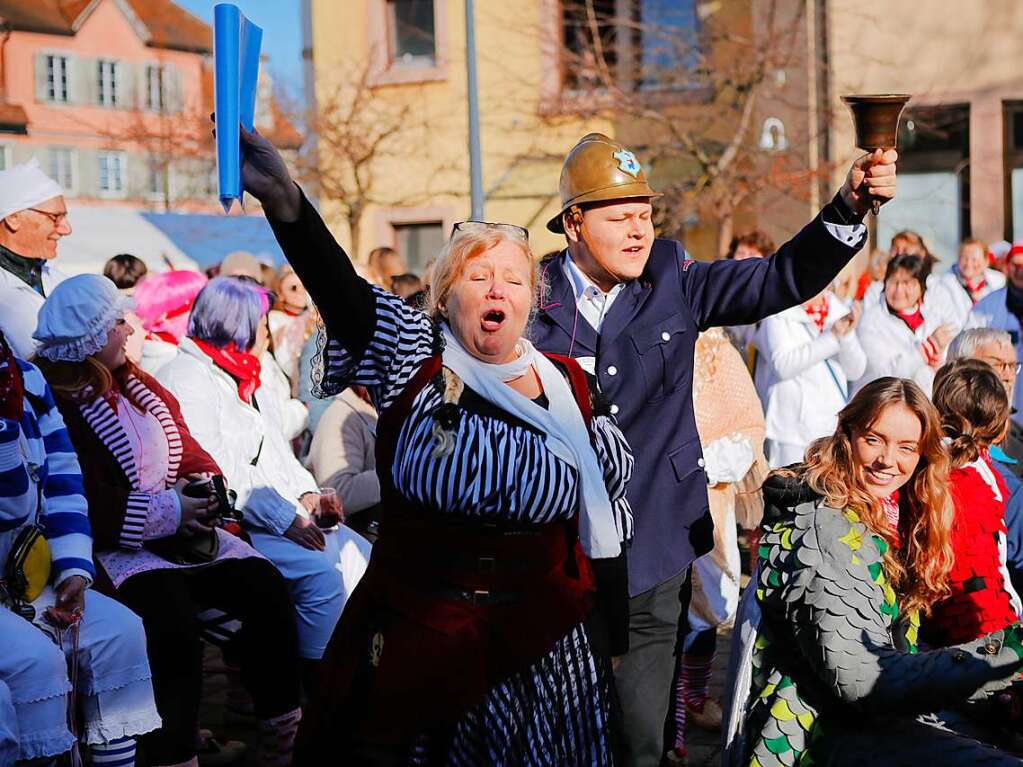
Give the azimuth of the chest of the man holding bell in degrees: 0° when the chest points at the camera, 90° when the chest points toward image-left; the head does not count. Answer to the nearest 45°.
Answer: approximately 0°

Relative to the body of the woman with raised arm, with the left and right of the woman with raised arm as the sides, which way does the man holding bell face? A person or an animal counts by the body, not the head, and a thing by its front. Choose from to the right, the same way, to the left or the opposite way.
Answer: the same way

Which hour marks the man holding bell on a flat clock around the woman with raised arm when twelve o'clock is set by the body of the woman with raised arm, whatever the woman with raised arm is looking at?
The man holding bell is roughly at 7 o'clock from the woman with raised arm.

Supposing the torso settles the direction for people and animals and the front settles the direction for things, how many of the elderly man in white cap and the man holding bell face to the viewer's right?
1

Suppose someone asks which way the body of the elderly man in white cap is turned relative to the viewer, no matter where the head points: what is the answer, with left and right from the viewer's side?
facing to the right of the viewer

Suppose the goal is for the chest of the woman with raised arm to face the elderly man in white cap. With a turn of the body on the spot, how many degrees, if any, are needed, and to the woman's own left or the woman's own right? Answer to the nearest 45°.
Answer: approximately 135° to the woman's own right

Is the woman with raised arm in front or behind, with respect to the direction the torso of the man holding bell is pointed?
in front

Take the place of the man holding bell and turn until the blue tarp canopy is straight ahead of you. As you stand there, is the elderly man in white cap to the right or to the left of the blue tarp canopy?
left

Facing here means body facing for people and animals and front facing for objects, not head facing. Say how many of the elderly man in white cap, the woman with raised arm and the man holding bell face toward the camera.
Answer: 2

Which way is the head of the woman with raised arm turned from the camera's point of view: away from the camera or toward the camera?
toward the camera

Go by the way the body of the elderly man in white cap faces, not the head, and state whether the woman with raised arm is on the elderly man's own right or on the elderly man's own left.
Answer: on the elderly man's own right

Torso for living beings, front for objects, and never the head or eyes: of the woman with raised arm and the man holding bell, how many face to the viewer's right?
0

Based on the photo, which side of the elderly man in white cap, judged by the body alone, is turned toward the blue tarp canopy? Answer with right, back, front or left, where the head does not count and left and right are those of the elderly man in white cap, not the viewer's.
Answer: left

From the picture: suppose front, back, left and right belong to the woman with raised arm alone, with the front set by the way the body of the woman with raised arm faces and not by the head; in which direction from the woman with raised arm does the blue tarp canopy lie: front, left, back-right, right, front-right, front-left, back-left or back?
back
